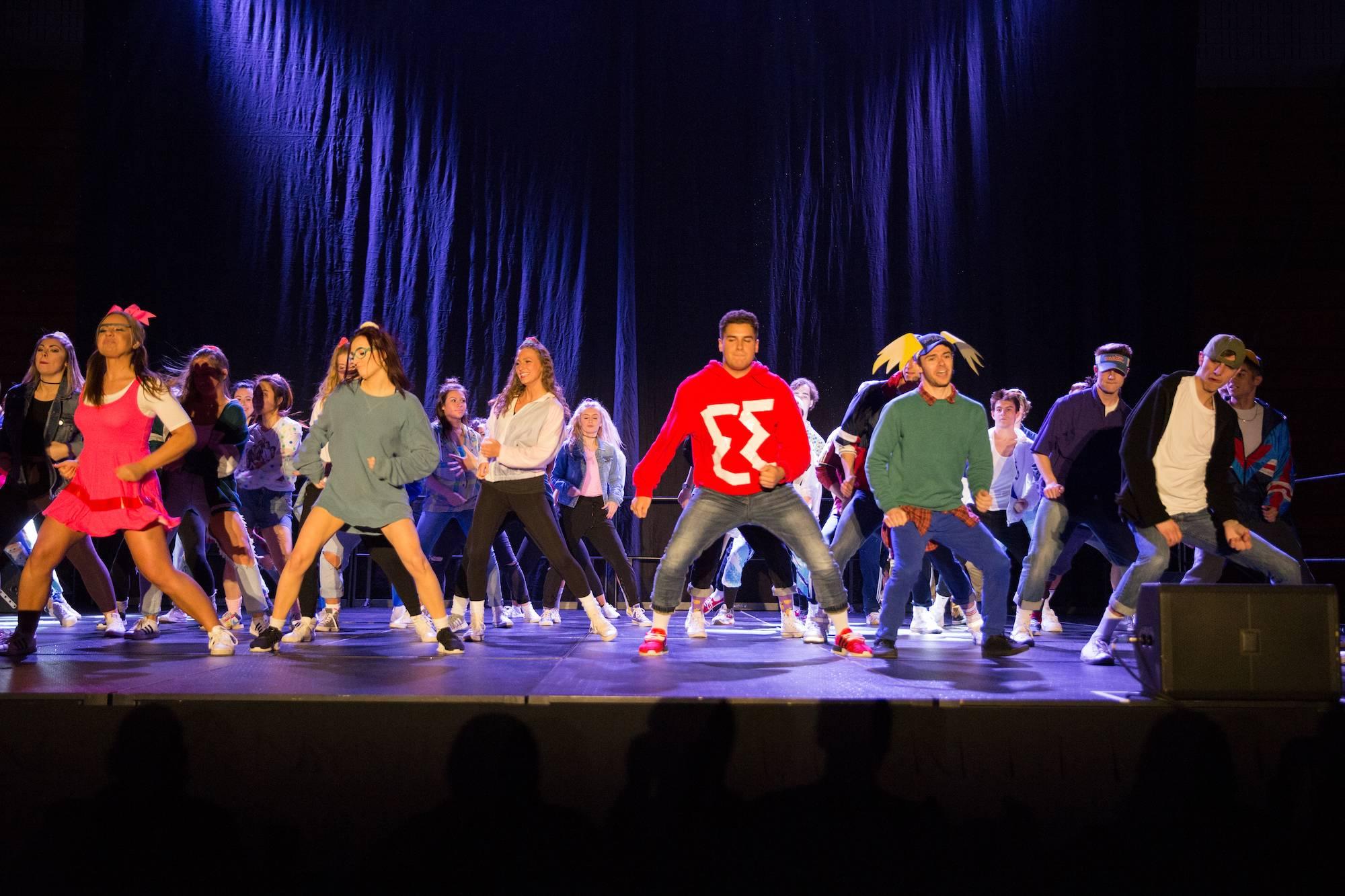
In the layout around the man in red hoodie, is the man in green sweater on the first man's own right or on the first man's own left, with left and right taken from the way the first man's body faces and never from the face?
on the first man's own left

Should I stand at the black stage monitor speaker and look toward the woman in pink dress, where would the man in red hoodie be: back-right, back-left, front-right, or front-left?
front-right

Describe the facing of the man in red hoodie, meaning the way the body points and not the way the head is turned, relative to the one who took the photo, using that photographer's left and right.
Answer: facing the viewer

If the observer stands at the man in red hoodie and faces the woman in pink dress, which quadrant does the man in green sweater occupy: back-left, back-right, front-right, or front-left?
back-left

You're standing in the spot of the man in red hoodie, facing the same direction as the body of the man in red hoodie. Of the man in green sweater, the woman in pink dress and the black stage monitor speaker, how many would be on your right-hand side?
1

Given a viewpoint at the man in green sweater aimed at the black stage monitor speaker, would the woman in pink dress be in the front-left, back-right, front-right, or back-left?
back-right

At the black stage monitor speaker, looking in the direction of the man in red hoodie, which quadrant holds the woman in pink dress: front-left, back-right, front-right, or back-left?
front-left

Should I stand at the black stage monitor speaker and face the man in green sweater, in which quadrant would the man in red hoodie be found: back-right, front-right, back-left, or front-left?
front-left
